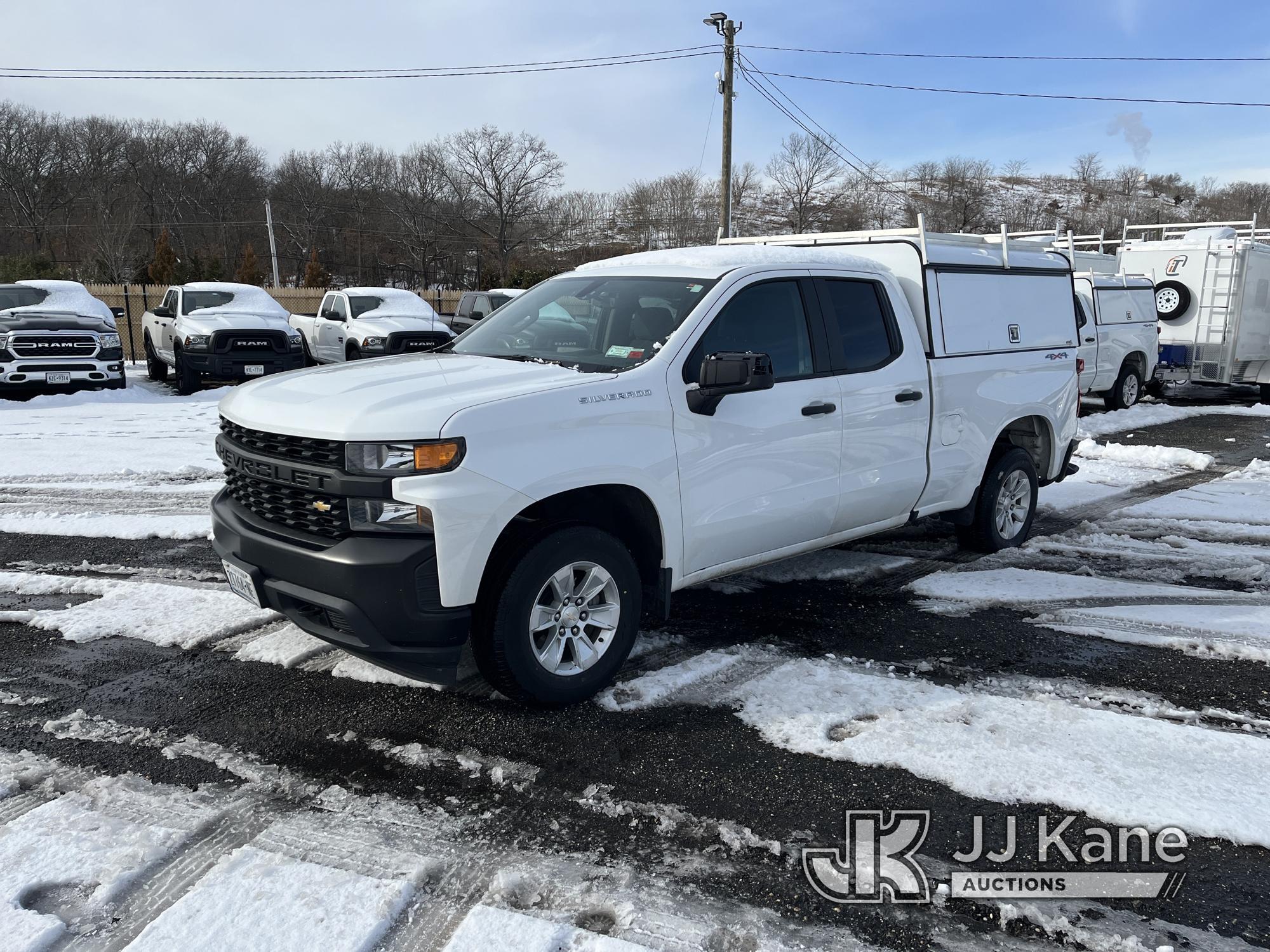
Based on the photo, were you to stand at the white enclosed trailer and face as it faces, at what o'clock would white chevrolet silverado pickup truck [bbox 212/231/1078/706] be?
The white chevrolet silverado pickup truck is roughly at 11 o'clock from the white enclosed trailer.

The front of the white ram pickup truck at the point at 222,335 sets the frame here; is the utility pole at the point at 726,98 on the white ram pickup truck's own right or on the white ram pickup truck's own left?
on the white ram pickup truck's own left

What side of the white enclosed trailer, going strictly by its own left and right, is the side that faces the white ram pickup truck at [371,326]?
front

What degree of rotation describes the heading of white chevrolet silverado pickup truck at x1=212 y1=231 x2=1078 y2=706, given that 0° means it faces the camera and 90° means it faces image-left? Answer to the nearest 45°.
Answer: approximately 45°

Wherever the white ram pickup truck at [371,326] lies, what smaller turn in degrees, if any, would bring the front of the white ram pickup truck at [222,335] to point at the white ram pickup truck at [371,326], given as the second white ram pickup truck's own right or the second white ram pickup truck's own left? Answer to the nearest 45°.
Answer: approximately 90° to the second white ram pickup truck's own left

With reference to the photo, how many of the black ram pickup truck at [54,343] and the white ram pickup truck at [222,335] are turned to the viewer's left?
0

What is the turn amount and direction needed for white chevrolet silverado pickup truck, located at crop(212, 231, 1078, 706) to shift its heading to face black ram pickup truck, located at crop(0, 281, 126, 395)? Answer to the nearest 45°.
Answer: approximately 90° to its right

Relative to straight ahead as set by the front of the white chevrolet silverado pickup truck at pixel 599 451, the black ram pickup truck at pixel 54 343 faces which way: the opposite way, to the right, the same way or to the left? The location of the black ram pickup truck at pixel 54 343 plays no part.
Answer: to the left

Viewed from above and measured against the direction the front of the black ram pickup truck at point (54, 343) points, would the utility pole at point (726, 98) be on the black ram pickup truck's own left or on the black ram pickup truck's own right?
on the black ram pickup truck's own left

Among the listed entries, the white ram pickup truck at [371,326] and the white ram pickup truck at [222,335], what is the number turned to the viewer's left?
0
